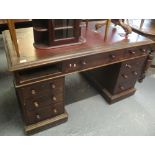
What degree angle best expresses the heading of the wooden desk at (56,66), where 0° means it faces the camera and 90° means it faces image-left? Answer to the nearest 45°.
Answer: approximately 315°

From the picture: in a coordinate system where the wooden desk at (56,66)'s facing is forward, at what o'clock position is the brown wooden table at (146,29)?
the brown wooden table at (146,29) is roughly at 9 o'clock from the wooden desk at (56,66).
